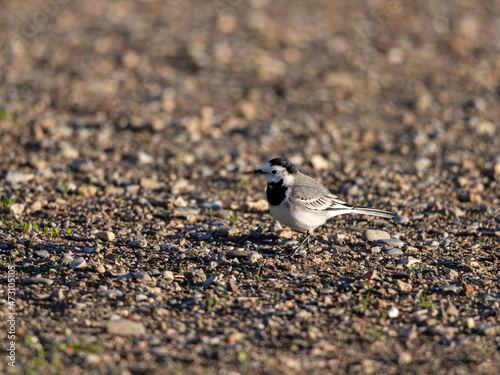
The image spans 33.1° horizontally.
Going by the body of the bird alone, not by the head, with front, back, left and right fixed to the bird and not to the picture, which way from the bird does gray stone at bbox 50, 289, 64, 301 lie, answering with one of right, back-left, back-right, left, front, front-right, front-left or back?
front-left

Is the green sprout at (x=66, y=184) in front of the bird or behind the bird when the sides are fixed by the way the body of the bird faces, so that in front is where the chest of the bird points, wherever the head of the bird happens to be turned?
in front

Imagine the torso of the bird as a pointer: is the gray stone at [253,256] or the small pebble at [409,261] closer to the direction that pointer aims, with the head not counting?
the gray stone

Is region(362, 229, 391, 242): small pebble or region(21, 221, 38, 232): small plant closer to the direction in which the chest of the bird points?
the small plant

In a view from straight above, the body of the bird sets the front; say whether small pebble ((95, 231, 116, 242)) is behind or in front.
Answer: in front

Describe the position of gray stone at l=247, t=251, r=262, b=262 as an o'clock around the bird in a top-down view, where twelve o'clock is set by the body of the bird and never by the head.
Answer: The gray stone is roughly at 10 o'clock from the bird.

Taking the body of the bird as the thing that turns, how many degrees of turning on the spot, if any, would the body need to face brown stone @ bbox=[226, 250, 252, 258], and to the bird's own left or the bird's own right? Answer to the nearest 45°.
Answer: approximately 45° to the bird's own left

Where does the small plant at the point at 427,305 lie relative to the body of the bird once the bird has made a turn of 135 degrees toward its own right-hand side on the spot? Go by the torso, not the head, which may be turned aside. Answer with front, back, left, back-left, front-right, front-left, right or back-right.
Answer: right

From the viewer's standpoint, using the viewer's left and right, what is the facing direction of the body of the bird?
facing to the left of the viewer

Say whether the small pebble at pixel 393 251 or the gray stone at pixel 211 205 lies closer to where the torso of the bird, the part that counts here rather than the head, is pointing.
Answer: the gray stone

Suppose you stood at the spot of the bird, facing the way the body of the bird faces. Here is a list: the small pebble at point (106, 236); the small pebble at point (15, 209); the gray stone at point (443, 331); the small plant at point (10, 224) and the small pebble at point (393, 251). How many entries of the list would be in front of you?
3

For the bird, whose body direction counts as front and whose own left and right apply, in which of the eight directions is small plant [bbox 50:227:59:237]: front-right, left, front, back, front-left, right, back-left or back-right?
front

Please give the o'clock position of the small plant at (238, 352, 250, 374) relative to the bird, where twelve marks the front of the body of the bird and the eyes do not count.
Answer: The small plant is roughly at 9 o'clock from the bird.

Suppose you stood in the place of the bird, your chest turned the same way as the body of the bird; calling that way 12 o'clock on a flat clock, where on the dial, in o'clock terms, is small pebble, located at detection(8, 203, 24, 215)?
The small pebble is roughly at 12 o'clock from the bird.

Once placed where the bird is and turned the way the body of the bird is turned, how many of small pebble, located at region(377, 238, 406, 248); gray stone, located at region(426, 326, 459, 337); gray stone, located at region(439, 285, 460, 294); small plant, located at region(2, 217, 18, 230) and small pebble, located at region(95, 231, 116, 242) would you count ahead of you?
2

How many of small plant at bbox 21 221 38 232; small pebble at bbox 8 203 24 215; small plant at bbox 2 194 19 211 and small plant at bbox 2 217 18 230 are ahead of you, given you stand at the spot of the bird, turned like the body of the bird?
4

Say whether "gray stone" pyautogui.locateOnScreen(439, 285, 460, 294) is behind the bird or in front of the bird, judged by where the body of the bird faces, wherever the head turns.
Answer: behind

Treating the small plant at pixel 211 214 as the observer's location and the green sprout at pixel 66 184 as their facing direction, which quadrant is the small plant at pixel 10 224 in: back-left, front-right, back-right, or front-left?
front-left
